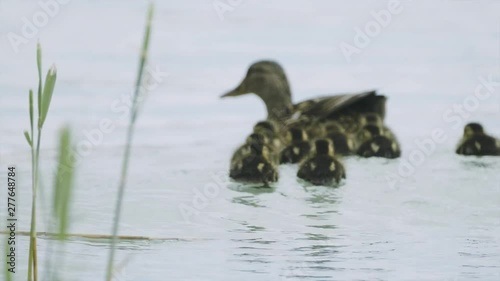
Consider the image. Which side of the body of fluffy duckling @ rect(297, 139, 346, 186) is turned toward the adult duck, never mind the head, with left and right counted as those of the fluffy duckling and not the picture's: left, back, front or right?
front

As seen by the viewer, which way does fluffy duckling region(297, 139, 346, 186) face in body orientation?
away from the camera

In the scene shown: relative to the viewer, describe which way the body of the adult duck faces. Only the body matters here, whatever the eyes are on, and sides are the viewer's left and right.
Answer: facing to the left of the viewer

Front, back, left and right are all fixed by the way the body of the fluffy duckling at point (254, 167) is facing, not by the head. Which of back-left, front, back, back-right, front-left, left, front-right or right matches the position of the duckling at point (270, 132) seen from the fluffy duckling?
front

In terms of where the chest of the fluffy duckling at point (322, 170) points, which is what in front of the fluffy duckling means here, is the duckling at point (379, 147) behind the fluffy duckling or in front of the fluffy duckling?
in front

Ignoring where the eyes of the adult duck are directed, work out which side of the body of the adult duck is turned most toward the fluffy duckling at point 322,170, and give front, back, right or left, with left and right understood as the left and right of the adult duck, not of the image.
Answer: left

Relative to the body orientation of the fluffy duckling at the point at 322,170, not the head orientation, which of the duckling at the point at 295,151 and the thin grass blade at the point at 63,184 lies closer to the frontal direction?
the duckling

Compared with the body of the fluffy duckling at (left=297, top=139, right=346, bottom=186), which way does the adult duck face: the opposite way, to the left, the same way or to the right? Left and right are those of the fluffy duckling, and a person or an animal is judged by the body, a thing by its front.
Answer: to the left

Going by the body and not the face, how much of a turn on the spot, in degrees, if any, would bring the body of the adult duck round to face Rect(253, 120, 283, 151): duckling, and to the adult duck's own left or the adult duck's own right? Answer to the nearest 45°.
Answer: approximately 90° to the adult duck's own left

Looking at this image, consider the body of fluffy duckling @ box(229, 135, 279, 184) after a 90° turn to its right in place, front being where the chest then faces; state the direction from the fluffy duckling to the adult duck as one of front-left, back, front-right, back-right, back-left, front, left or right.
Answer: left

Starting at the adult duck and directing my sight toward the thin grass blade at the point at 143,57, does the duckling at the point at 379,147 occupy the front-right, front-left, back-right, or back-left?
front-left

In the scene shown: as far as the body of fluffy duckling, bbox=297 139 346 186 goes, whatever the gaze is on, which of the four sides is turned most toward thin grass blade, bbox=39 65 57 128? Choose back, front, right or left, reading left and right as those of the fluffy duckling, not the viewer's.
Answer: back

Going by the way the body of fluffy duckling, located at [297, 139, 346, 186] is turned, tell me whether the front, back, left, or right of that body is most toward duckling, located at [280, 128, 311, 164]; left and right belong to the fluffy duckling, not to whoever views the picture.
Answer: front

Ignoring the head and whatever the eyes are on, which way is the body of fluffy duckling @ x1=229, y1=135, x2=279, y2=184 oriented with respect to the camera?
away from the camera

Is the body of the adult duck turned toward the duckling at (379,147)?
no

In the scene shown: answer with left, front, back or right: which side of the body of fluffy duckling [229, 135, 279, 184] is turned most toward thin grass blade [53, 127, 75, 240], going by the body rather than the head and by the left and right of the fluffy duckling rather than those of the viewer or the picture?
back

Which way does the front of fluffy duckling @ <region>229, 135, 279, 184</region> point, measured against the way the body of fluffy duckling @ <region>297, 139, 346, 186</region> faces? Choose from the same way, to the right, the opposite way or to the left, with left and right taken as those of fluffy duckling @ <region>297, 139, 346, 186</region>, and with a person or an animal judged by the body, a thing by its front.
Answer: the same way

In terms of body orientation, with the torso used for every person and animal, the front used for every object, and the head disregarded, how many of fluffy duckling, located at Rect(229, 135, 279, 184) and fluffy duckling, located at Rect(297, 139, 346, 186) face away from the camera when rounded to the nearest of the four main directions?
2

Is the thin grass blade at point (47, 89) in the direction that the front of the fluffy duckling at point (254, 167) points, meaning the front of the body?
no
